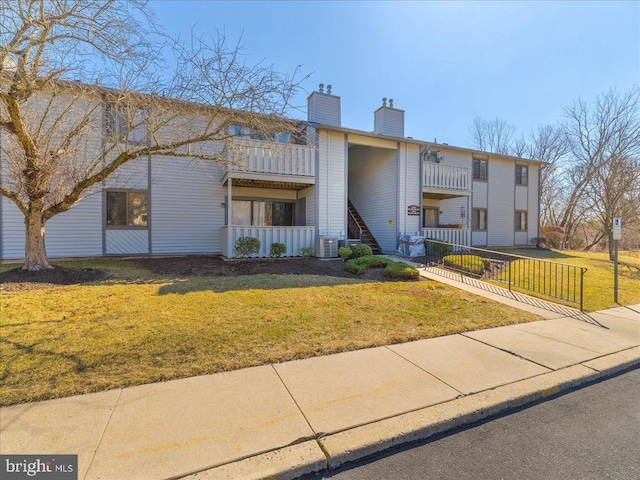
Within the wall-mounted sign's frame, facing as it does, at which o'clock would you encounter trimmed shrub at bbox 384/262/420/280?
The trimmed shrub is roughly at 12 o'clock from the wall-mounted sign.

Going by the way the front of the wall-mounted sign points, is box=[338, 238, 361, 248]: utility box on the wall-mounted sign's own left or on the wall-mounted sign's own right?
on the wall-mounted sign's own right

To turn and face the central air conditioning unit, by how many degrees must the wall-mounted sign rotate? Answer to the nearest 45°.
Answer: approximately 45° to its right

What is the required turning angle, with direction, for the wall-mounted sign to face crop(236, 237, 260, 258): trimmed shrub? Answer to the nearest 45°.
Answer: approximately 45° to its right

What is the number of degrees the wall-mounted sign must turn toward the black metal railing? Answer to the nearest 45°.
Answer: approximately 45° to its left

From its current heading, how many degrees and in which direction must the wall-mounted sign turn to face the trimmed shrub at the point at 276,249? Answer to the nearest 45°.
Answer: approximately 45° to its right

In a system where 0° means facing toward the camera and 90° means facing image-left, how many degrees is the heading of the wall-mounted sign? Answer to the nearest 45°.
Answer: approximately 0°
